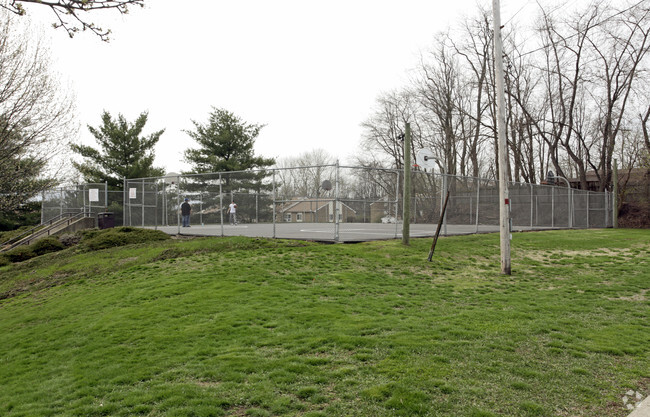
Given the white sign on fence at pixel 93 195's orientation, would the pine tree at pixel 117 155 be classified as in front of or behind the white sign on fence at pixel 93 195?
behind

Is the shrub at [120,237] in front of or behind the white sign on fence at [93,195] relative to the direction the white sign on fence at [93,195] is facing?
in front

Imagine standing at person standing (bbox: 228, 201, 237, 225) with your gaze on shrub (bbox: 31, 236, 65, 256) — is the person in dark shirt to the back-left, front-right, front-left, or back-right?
front-right

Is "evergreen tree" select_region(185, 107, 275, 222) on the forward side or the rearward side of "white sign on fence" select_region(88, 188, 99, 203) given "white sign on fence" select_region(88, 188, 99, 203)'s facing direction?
on the rearward side

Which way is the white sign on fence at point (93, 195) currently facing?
toward the camera

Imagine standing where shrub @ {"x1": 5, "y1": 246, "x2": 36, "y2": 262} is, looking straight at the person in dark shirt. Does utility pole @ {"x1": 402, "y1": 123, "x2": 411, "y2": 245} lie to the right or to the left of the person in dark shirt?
right

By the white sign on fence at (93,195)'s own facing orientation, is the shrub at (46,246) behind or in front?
in front

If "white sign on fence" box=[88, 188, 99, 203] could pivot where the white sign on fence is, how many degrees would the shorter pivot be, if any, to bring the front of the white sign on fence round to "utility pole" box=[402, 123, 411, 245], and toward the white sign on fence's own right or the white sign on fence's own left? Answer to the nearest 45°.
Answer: approximately 45° to the white sign on fence's own left
